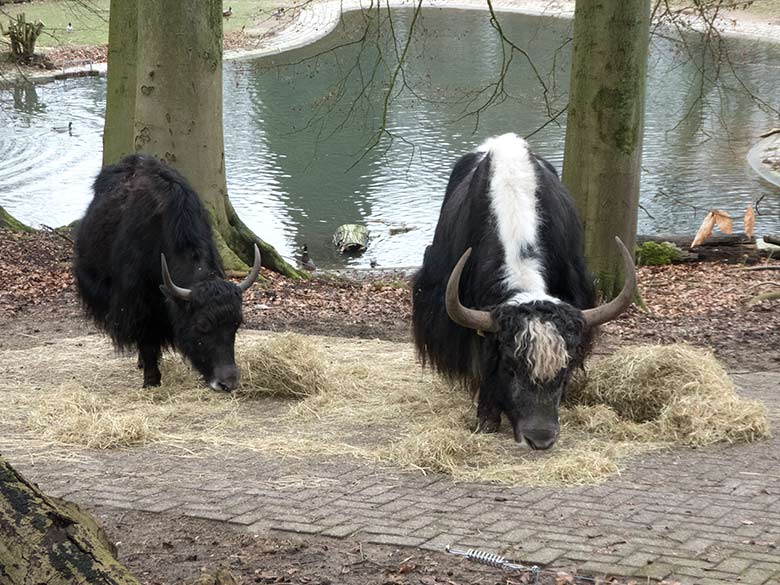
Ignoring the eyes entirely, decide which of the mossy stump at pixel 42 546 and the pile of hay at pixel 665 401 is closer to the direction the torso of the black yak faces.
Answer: the pile of hay

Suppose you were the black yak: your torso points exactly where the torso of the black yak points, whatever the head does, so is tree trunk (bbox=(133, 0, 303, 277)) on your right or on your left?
on your left

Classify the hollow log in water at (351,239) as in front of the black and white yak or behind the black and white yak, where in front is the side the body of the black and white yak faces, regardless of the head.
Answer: behind

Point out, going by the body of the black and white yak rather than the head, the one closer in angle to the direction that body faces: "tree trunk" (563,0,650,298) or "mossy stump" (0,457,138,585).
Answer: the mossy stump

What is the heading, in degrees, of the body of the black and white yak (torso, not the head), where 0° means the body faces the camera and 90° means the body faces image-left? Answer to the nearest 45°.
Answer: approximately 0°

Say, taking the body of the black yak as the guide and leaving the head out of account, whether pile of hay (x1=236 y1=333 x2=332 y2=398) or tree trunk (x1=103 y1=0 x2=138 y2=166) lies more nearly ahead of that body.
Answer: the pile of hay

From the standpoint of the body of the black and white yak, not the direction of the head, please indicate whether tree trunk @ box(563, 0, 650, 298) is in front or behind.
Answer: behind
